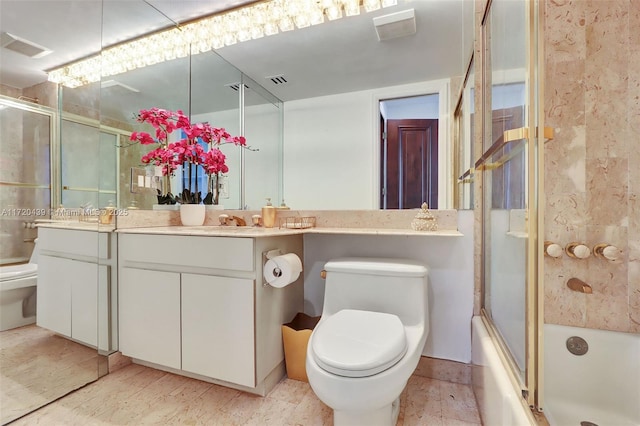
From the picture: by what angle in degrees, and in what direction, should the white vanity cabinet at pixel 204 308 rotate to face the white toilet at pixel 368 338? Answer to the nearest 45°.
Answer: approximately 90° to its left

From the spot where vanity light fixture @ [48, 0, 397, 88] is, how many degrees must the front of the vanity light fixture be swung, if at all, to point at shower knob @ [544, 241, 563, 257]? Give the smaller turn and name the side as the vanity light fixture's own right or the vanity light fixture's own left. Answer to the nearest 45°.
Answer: approximately 90° to the vanity light fixture's own left

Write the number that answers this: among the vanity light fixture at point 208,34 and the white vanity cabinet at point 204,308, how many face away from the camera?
0

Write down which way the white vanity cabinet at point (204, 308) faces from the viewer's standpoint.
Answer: facing the viewer and to the left of the viewer

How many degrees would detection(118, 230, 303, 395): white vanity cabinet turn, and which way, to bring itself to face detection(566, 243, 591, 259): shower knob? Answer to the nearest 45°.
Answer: approximately 90° to its left

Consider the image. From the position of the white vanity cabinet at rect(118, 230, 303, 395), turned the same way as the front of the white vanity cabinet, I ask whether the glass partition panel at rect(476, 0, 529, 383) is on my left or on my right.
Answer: on my left

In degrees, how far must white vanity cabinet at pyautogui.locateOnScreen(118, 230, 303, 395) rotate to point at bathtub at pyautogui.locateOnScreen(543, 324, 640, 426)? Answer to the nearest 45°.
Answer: approximately 90° to its left

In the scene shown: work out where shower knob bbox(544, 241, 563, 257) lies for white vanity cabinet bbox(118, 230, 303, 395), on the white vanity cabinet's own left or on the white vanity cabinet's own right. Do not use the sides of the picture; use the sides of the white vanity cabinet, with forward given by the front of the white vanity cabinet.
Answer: on the white vanity cabinet's own left

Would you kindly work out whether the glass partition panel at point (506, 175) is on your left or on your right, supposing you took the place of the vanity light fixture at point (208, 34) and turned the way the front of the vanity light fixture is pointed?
on your left
